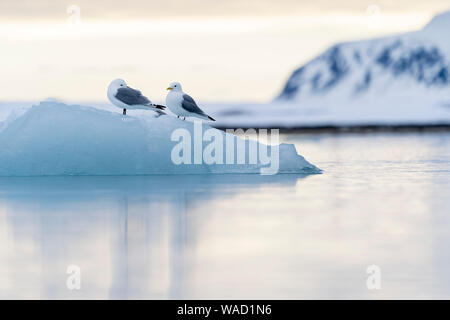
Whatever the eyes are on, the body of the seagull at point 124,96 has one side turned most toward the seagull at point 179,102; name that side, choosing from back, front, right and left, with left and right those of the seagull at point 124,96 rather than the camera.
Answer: back

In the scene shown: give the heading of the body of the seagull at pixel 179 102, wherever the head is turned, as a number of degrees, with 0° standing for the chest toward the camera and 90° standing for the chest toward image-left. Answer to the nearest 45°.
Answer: approximately 45°

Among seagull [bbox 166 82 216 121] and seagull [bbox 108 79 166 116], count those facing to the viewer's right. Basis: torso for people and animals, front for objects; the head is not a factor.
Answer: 0

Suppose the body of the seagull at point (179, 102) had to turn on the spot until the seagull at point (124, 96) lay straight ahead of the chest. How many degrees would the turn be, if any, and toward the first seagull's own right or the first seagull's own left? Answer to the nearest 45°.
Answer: approximately 45° to the first seagull's own right

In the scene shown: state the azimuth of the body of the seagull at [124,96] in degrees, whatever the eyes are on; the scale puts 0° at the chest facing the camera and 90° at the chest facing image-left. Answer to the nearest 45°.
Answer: approximately 90°
